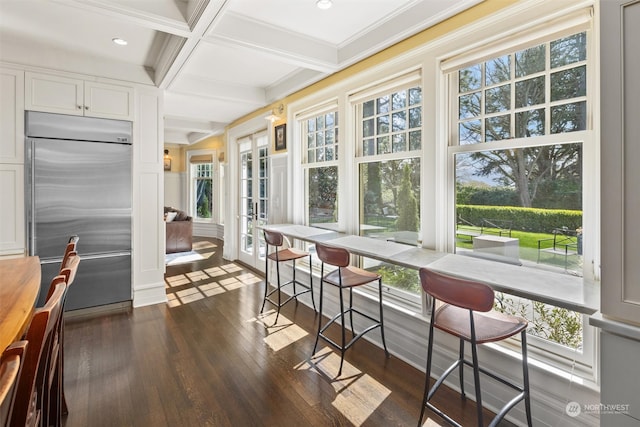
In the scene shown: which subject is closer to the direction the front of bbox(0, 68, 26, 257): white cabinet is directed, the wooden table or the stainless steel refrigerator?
the wooden table

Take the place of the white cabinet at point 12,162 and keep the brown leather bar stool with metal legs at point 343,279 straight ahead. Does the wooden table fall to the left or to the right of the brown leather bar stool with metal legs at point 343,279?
right

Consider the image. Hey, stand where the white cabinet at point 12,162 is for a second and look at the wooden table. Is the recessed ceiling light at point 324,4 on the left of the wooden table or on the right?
left

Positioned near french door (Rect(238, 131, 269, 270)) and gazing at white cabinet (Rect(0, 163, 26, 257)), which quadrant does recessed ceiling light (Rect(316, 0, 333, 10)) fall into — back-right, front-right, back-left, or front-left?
front-left

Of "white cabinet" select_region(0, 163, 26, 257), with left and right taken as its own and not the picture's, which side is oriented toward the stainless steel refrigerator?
left

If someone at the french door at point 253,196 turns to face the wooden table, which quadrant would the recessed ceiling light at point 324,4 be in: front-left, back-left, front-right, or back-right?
front-left

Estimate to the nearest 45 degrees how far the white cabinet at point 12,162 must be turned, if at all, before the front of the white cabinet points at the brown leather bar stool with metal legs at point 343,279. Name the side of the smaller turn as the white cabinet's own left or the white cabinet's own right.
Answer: approximately 45° to the white cabinet's own left

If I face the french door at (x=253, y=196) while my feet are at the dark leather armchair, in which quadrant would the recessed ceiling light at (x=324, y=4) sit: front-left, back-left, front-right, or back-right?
front-right

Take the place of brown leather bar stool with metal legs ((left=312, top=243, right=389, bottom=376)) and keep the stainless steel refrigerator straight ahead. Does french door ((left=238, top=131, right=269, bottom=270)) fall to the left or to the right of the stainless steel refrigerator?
right

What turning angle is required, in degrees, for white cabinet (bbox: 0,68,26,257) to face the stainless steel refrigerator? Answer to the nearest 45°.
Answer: approximately 90° to its left

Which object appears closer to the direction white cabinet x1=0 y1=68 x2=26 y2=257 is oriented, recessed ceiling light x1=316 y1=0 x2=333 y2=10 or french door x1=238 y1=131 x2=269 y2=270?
the recessed ceiling light
